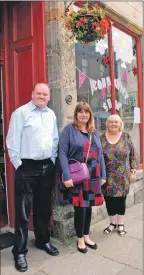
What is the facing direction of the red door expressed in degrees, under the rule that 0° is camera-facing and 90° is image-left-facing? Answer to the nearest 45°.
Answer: approximately 45°

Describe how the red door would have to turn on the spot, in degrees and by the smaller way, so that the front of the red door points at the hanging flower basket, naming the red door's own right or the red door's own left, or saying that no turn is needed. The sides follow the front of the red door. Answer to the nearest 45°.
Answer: approximately 90° to the red door's own left

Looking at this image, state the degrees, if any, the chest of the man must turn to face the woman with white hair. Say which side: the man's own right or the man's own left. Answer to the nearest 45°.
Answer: approximately 90° to the man's own left

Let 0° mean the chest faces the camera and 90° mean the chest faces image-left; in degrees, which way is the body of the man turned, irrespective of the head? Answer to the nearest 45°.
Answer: approximately 315°

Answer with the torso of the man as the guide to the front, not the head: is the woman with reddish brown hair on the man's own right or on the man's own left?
on the man's own left
